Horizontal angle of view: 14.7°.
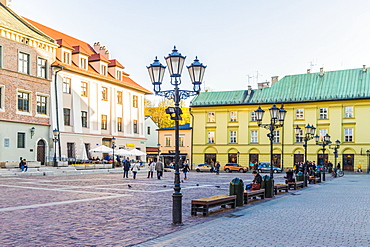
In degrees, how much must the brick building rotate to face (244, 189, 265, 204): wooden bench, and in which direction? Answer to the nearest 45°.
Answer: approximately 45° to its right

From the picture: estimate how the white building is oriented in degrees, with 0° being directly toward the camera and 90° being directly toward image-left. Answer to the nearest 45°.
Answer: approximately 315°

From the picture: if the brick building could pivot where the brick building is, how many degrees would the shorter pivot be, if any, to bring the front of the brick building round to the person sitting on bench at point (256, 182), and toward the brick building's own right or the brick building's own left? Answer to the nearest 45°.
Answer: approximately 45° to the brick building's own right

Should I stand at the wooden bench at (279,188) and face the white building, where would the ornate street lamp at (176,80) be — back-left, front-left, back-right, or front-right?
back-left
